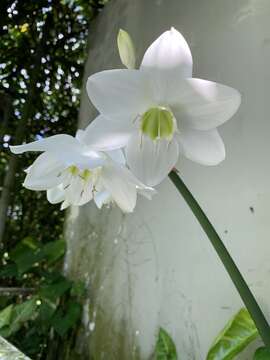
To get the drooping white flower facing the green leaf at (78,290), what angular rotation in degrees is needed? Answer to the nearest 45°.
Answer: approximately 180°

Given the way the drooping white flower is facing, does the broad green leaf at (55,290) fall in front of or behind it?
behind

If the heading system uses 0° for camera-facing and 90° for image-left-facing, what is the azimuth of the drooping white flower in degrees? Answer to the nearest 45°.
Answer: approximately 0°

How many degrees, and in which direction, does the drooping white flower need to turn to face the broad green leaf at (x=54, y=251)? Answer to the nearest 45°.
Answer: approximately 180°
